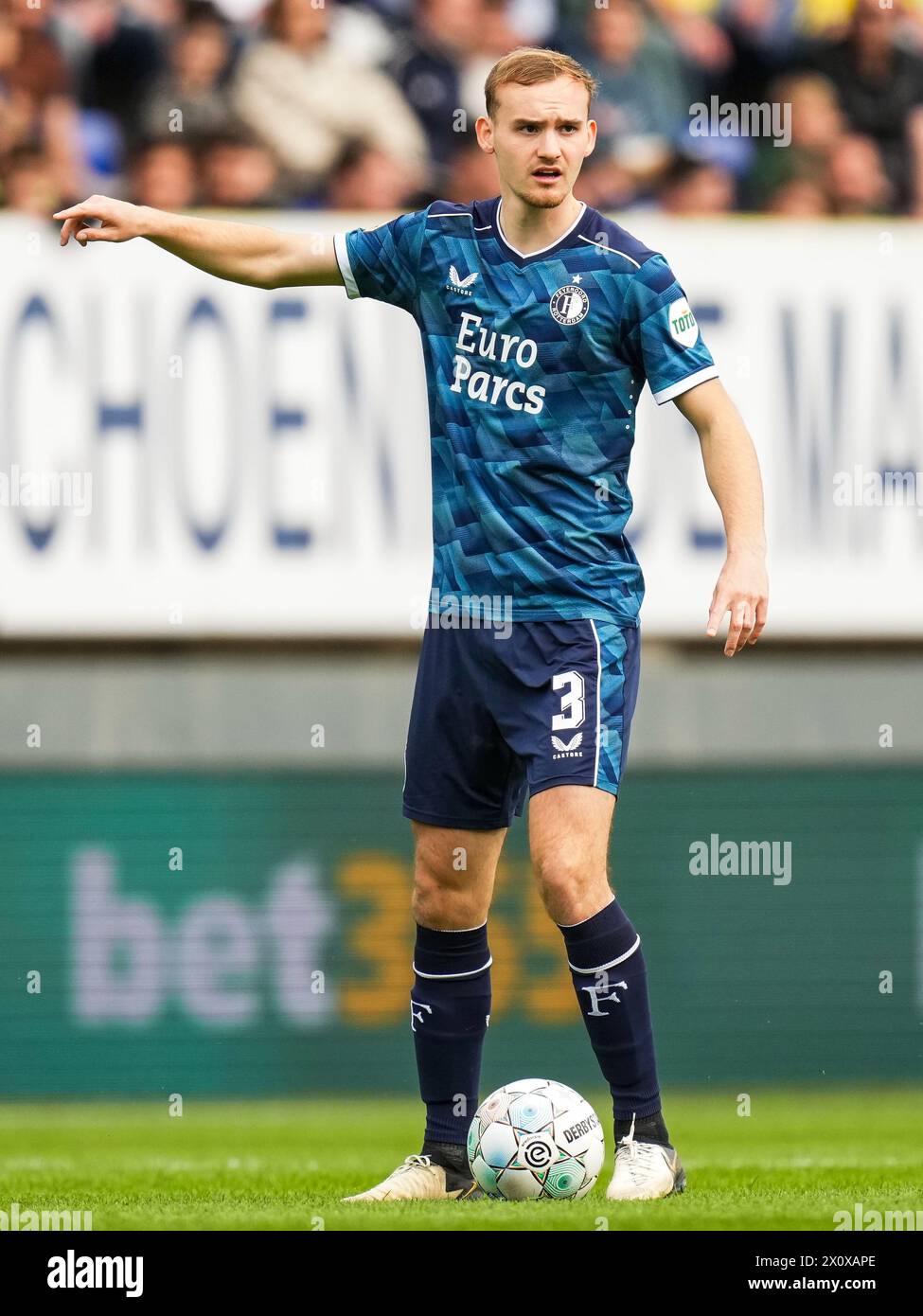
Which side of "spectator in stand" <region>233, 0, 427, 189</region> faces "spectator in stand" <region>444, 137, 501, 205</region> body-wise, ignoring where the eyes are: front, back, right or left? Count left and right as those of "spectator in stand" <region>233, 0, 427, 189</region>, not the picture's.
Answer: left

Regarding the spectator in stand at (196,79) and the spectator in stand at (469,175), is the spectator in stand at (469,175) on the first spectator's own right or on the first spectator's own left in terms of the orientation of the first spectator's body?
on the first spectator's own left

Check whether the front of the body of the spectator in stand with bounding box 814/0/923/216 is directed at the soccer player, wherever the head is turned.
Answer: yes

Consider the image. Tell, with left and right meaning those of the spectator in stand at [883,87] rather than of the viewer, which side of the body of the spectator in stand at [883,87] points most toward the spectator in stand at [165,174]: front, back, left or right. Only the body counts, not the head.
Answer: right

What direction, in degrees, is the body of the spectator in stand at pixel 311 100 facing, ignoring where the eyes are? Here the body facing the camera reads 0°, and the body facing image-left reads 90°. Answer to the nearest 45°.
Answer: approximately 0°
